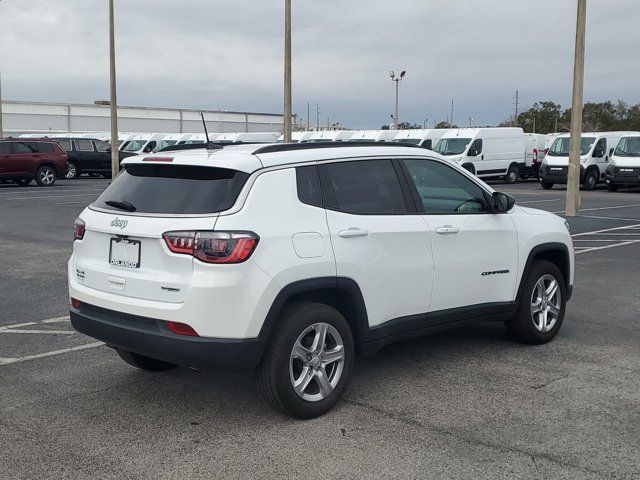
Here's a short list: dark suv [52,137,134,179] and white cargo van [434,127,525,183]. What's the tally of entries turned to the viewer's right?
1

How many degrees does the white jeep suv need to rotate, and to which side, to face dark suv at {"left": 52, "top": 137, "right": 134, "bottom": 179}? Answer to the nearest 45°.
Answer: approximately 45° to its left

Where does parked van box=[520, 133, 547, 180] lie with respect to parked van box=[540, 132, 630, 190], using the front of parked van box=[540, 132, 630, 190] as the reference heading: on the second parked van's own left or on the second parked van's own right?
on the second parked van's own right

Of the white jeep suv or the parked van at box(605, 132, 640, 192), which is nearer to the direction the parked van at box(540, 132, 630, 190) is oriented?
the white jeep suv

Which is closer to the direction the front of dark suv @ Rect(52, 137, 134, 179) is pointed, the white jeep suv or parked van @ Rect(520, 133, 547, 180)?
the parked van

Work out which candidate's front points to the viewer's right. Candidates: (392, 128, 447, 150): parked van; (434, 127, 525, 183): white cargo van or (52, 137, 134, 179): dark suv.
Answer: the dark suv

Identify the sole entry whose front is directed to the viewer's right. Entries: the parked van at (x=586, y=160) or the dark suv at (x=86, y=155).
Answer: the dark suv

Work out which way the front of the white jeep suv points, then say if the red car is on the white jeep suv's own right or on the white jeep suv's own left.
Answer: on the white jeep suv's own left

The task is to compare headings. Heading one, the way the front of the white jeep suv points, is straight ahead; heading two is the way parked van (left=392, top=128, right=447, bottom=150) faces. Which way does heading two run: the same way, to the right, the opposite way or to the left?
the opposite way

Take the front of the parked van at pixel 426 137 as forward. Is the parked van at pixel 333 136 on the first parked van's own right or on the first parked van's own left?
on the first parked van's own right

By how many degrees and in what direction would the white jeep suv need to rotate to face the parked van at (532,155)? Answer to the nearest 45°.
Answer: approximately 45° to its left

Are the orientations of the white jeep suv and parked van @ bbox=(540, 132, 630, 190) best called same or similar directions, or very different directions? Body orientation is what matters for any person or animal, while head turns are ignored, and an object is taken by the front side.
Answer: very different directions

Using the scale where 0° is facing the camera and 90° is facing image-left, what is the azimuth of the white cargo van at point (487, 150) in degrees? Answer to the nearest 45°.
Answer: approximately 45°
